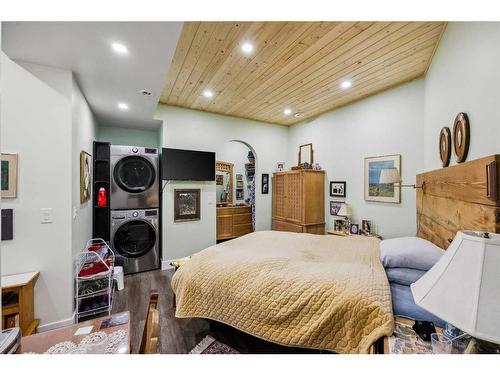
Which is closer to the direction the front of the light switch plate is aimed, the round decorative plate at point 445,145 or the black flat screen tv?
the round decorative plate

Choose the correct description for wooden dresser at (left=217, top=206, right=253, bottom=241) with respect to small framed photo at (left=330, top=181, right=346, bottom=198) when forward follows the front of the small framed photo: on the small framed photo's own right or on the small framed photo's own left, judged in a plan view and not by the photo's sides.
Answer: on the small framed photo's own right

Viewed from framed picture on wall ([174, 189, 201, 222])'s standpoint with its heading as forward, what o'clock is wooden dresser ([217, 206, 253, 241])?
The wooden dresser is roughly at 8 o'clock from the framed picture on wall.

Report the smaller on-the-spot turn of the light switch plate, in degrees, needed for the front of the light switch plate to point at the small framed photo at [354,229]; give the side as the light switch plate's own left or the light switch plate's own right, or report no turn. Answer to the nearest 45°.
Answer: approximately 90° to the light switch plate's own left

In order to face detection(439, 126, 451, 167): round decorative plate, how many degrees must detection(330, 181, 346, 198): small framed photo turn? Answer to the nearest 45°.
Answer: approximately 45° to its left

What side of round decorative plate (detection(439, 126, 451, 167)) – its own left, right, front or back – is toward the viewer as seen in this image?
left

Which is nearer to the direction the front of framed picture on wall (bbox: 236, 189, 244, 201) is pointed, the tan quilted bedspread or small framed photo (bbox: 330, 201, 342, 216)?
the tan quilted bedspread

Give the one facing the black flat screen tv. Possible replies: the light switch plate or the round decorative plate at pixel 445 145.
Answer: the round decorative plate

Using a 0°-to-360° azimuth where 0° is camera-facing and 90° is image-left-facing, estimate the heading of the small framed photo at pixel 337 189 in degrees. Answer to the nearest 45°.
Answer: approximately 0°
